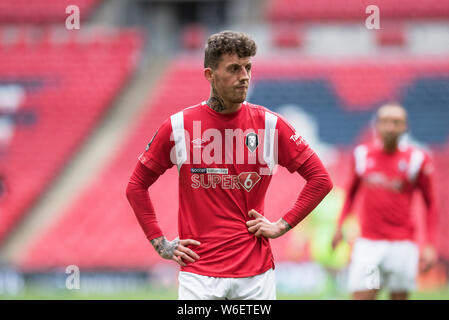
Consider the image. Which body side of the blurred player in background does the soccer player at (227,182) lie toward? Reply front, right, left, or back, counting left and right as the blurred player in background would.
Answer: front

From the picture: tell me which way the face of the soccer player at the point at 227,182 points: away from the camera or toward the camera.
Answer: toward the camera

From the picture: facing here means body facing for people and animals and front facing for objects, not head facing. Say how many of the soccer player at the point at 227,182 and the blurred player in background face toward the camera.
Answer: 2

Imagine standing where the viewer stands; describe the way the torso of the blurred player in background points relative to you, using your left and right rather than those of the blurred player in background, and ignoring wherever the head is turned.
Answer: facing the viewer

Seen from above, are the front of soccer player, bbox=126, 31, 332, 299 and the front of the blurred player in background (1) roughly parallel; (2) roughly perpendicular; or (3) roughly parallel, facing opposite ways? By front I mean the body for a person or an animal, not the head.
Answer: roughly parallel

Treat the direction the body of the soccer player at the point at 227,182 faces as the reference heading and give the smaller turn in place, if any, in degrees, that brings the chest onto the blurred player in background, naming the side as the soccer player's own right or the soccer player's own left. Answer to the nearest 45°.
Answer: approximately 135° to the soccer player's own left

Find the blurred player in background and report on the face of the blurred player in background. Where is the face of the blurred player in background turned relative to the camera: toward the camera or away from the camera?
toward the camera

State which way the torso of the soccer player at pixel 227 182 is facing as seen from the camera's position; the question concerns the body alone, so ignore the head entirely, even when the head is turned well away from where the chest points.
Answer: toward the camera
